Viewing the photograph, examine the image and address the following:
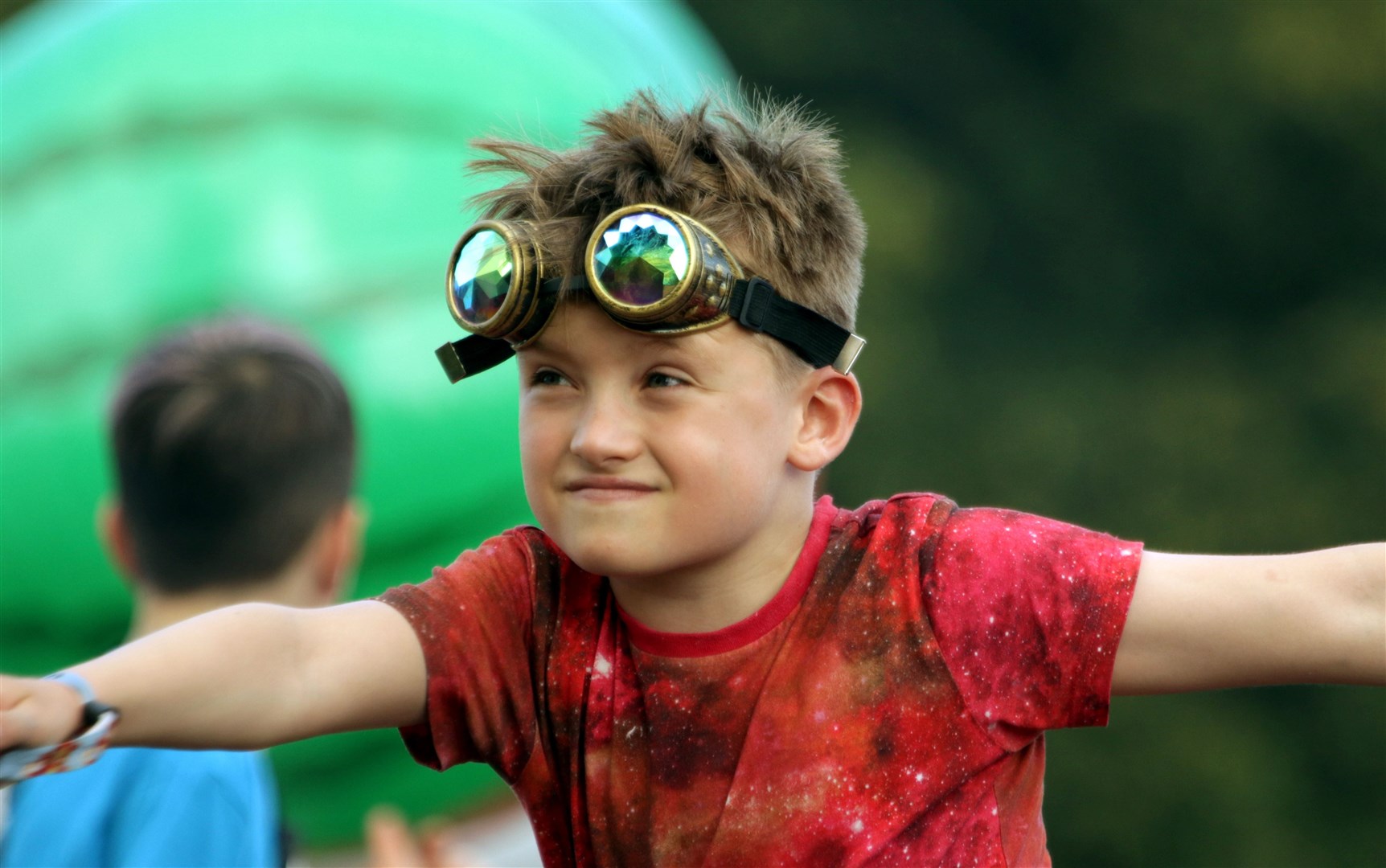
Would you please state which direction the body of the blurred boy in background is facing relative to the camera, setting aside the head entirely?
away from the camera

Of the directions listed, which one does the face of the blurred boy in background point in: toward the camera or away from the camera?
away from the camera

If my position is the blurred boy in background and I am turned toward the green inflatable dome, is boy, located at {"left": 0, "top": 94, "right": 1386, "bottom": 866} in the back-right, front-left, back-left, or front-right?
back-right

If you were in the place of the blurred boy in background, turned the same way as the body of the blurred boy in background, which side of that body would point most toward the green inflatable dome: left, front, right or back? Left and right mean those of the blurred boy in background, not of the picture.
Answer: front

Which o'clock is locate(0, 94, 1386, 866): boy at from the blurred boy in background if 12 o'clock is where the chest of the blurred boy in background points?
The boy is roughly at 5 o'clock from the blurred boy in background.

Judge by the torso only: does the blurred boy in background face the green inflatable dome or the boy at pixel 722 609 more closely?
the green inflatable dome
